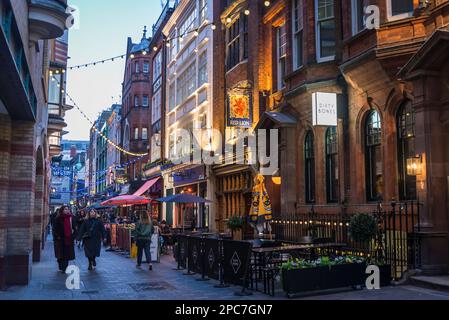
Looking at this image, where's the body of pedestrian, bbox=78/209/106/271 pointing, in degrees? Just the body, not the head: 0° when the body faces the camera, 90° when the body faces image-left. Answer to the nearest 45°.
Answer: approximately 0°

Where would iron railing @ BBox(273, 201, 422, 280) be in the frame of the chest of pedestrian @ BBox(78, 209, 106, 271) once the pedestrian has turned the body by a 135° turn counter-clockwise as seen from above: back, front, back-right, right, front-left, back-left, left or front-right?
right

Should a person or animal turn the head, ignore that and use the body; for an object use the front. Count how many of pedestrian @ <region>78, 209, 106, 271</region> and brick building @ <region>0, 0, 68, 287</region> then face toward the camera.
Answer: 1

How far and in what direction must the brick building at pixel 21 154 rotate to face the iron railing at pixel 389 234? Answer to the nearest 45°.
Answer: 0° — it already faces it

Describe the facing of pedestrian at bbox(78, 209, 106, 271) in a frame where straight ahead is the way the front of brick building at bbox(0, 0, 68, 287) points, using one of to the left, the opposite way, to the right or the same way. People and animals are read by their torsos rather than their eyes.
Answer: to the right

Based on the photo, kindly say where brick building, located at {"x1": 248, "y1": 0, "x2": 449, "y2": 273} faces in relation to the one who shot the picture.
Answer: facing the viewer and to the left of the viewer

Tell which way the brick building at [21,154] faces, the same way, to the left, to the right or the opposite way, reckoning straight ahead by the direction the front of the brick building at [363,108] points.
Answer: the opposite way

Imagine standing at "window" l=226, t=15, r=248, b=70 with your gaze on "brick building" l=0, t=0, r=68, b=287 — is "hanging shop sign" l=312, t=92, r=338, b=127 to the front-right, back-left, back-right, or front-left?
front-left

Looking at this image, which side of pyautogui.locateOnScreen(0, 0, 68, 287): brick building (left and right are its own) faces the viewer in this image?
right

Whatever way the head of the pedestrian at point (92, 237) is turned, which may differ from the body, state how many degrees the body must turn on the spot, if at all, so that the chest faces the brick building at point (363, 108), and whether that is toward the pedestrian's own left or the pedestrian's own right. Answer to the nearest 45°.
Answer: approximately 45° to the pedestrian's own left

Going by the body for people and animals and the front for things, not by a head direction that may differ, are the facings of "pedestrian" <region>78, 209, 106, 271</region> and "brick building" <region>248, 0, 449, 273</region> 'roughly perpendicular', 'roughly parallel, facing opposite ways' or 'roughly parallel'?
roughly perpendicular

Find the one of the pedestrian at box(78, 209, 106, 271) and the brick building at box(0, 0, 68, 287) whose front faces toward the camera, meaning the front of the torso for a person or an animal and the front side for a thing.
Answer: the pedestrian

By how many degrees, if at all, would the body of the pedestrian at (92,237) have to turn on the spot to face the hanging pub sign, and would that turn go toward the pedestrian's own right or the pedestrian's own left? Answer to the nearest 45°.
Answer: approximately 135° to the pedestrian's own left

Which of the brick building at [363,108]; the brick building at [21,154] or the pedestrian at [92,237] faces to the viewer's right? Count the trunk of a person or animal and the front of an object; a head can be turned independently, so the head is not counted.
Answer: the brick building at [21,154]

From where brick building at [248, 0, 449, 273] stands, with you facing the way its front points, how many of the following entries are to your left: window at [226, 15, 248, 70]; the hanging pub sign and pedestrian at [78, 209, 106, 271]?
0

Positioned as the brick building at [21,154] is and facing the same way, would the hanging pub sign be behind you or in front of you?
in front

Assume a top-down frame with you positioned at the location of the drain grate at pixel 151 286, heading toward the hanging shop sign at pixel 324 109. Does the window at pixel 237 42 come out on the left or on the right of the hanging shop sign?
left

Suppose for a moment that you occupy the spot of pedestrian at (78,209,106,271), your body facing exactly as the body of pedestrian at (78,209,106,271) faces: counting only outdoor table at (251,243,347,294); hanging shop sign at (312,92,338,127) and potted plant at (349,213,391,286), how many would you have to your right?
0

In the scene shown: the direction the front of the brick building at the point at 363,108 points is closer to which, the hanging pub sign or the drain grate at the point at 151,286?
the drain grate
